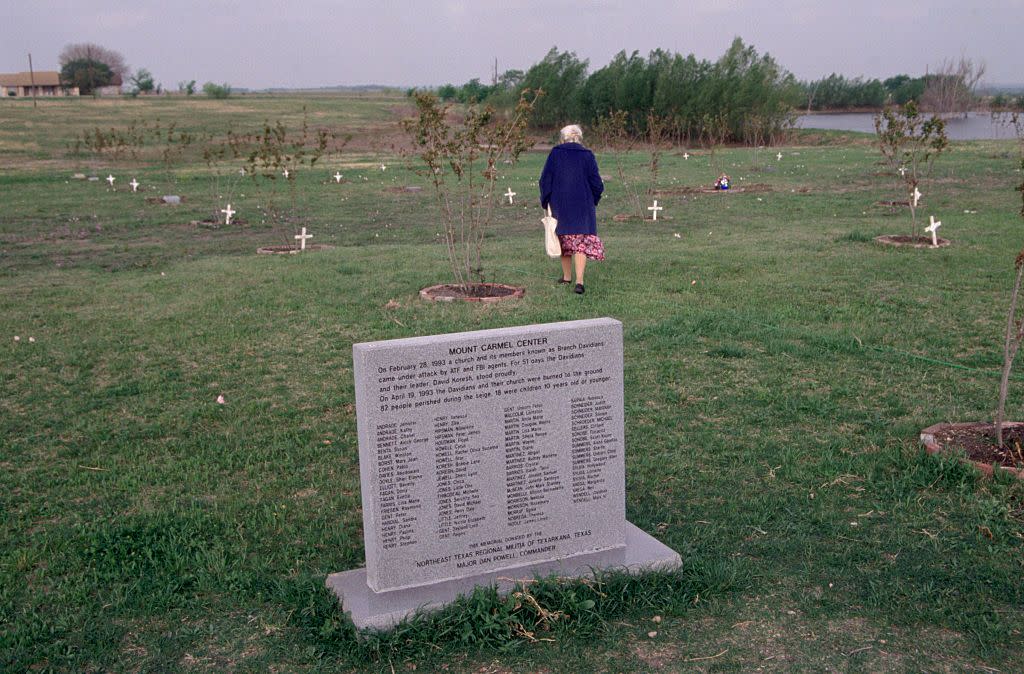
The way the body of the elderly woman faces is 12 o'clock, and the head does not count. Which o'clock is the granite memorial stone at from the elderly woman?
The granite memorial stone is roughly at 6 o'clock from the elderly woman.

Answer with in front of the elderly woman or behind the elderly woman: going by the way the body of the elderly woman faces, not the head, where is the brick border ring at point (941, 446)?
behind

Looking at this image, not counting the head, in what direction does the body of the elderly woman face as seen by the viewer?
away from the camera
